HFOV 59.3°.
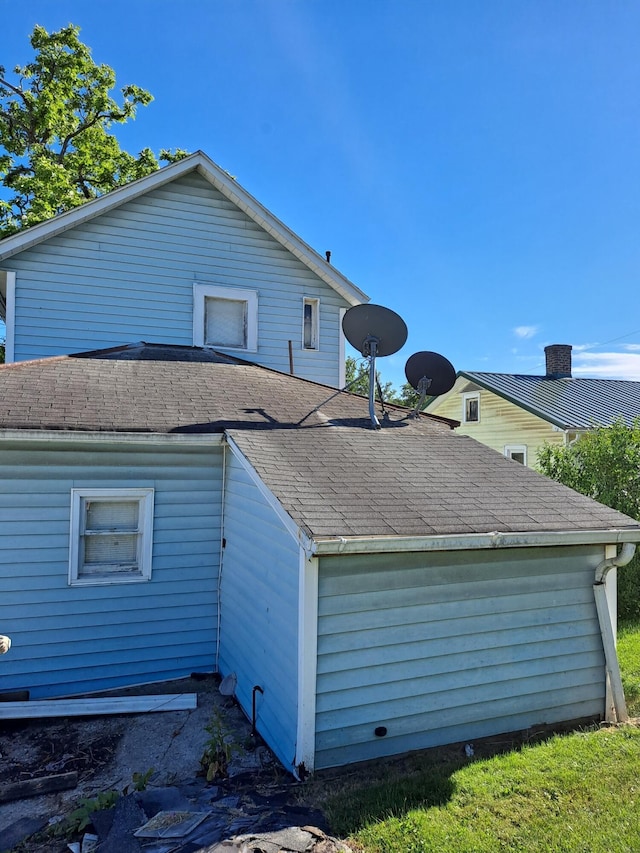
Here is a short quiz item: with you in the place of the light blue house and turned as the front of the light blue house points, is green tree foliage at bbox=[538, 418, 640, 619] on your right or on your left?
on your right

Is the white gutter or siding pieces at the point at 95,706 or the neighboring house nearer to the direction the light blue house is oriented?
the neighboring house

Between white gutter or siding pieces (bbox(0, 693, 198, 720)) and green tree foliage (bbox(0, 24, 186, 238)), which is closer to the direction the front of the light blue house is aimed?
the green tree foliage

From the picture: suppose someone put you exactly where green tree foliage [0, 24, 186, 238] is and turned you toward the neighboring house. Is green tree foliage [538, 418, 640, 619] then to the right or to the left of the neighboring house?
right

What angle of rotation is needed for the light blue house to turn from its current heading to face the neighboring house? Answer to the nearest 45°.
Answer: approximately 45° to its right
